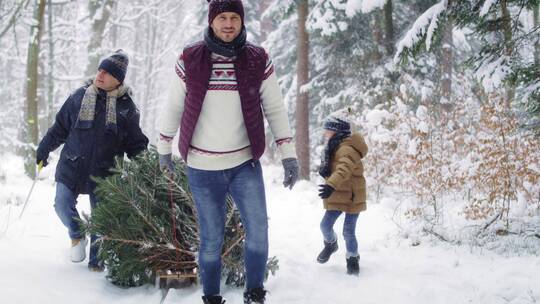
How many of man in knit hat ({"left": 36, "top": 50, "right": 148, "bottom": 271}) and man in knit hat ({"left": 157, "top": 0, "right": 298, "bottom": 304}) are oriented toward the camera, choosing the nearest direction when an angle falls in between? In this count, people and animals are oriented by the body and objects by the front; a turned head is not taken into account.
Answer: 2

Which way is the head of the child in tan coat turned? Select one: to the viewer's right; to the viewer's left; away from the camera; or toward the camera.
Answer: to the viewer's left

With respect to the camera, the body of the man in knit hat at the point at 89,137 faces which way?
toward the camera

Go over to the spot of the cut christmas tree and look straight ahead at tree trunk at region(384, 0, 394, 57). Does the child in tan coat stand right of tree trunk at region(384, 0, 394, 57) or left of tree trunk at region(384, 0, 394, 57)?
right

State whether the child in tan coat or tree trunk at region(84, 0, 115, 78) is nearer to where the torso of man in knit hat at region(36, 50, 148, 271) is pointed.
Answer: the child in tan coat

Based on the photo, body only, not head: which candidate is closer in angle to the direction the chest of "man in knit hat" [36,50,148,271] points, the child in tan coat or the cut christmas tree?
the cut christmas tree

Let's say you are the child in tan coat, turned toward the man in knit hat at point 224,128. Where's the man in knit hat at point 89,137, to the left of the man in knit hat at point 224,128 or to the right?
right

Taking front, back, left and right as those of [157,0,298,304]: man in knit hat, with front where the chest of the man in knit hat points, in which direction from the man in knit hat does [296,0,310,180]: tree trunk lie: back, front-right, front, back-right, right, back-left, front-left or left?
back

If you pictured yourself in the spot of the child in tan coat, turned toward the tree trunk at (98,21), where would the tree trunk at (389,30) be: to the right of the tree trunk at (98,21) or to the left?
right

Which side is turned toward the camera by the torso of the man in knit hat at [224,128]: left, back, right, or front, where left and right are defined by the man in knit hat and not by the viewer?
front

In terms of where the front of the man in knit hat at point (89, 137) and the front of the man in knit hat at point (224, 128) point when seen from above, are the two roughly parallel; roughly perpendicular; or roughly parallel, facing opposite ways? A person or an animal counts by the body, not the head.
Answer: roughly parallel

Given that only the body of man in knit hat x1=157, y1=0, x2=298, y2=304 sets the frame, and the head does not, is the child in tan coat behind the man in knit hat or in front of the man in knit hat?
behind

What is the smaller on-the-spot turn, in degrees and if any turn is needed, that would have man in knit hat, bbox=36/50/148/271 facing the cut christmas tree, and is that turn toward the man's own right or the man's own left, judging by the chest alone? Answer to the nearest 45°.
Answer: approximately 45° to the man's own left
